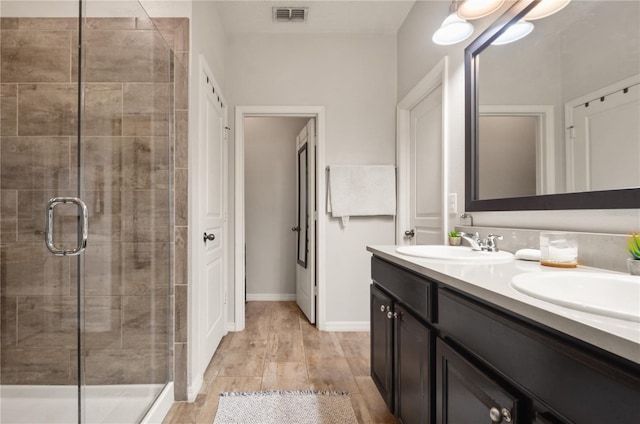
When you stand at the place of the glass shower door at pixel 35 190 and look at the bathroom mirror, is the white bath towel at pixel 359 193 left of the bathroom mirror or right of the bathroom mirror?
left

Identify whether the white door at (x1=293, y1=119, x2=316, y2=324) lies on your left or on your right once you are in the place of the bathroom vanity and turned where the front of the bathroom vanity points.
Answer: on your right

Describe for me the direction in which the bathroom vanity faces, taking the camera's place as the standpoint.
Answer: facing the viewer and to the left of the viewer

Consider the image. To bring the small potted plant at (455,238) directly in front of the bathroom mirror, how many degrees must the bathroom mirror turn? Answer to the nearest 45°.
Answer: approximately 90° to its right

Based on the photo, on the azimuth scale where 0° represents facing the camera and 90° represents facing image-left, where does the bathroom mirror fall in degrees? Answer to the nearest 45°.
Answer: approximately 45°

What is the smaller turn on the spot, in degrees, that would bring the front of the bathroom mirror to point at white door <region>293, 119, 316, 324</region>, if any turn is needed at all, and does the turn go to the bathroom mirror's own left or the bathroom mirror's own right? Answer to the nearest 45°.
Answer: approximately 90° to the bathroom mirror's own right

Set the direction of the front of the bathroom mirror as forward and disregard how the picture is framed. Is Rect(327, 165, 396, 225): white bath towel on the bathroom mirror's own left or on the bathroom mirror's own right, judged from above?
on the bathroom mirror's own right

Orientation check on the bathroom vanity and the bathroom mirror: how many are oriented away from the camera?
0
